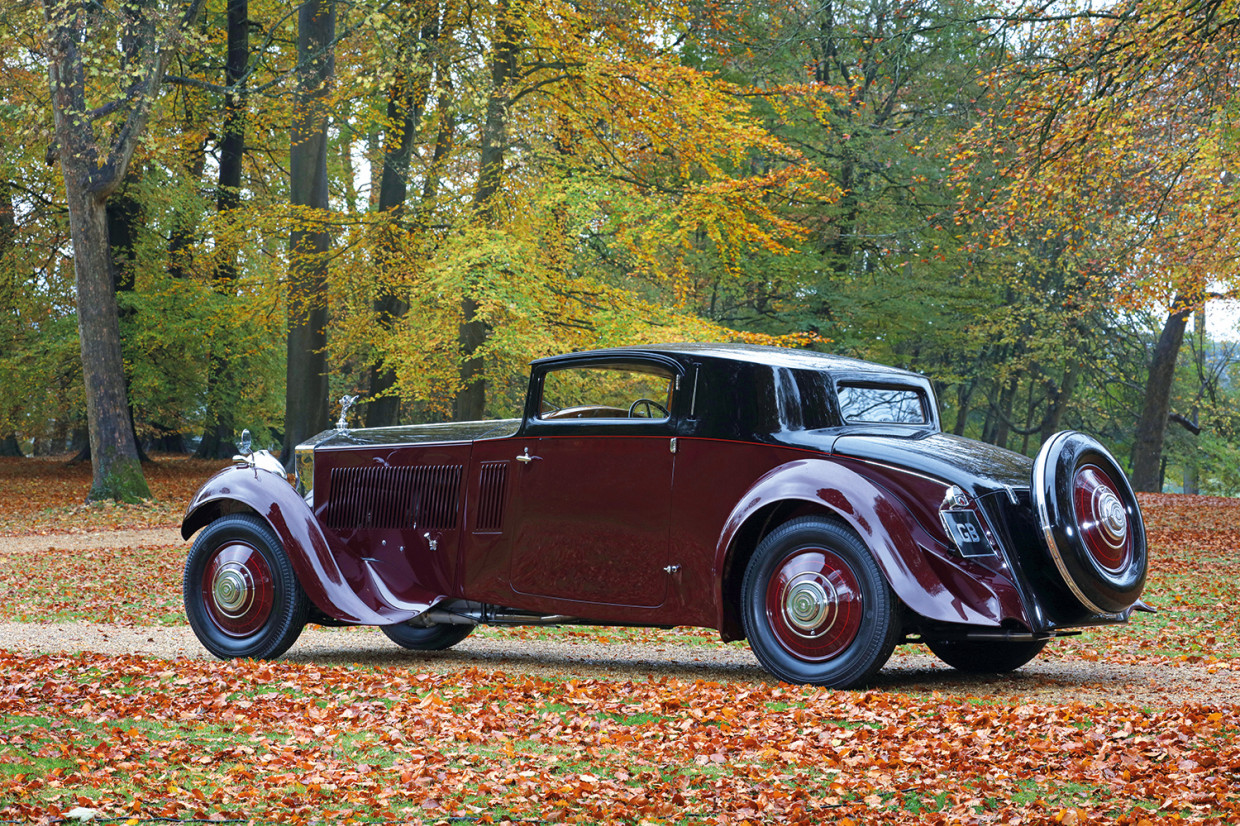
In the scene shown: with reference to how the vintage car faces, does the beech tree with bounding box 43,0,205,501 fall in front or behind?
in front

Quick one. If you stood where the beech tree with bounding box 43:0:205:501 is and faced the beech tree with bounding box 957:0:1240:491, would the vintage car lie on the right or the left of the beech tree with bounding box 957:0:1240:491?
right

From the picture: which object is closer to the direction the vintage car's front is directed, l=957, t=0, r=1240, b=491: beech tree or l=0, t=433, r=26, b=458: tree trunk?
the tree trunk

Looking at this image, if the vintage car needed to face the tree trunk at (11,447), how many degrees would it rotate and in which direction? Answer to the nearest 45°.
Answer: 0° — it already faces it

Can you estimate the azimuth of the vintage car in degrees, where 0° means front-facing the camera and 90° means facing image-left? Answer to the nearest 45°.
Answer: approximately 135°

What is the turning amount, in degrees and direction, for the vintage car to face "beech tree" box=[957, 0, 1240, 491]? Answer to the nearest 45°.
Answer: approximately 90° to its right
